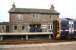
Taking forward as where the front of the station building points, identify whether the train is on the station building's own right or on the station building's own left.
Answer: on the station building's own left

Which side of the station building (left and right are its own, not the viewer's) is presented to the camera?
front
